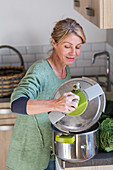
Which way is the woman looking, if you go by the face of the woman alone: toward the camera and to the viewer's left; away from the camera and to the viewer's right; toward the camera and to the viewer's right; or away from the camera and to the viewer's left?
toward the camera and to the viewer's right

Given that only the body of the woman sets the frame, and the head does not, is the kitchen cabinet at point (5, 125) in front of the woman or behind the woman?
behind

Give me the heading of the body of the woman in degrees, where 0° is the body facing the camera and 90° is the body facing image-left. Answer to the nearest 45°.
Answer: approximately 315°
